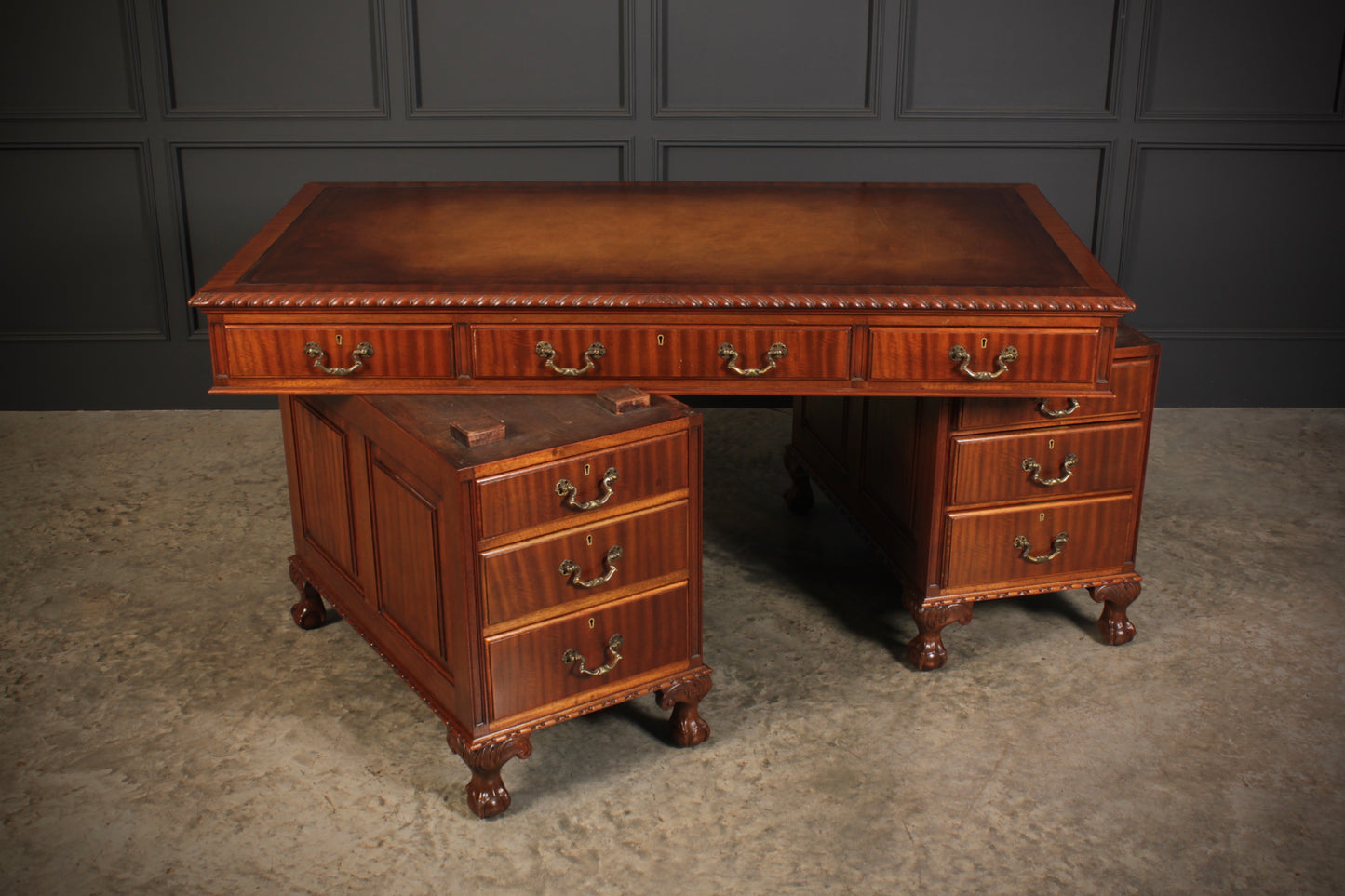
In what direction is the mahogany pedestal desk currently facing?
toward the camera
